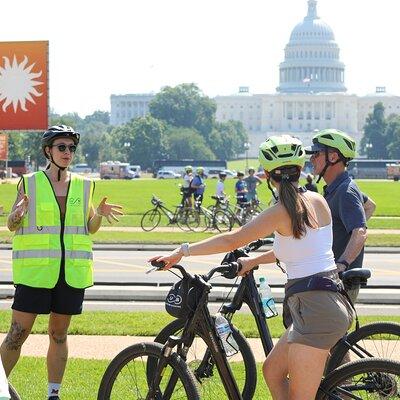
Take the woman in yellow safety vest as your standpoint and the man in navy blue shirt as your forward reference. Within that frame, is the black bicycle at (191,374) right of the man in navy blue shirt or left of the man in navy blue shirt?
right

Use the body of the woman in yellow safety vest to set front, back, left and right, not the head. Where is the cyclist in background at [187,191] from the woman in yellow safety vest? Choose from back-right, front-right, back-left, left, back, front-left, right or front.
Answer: back-left

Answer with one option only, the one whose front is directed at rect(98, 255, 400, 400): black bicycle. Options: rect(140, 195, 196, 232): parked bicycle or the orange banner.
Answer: the orange banner

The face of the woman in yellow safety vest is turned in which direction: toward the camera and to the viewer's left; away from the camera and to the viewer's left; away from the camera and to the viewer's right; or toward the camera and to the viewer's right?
toward the camera and to the viewer's right

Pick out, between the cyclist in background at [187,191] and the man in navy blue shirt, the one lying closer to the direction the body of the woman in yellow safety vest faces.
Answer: the man in navy blue shirt

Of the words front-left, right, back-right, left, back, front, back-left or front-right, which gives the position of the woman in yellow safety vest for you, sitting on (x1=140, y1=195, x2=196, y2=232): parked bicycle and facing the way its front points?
left

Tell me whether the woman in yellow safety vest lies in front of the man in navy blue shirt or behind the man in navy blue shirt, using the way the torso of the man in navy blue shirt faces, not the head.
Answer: in front

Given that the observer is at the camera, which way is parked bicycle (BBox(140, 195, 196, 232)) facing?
facing to the left of the viewer

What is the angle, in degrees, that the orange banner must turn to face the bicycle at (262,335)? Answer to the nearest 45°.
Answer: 0° — it already faces it

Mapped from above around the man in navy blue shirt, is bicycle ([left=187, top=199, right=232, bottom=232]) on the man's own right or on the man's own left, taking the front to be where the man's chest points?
on the man's own right

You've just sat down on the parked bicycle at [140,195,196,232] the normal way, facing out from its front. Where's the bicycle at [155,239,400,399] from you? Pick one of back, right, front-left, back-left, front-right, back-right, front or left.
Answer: left

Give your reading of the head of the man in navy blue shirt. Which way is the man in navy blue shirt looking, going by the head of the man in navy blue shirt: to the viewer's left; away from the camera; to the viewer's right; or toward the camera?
to the viewer's left

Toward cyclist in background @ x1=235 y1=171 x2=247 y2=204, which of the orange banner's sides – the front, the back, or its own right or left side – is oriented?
back

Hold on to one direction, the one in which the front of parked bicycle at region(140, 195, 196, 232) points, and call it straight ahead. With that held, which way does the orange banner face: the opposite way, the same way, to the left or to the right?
to the left

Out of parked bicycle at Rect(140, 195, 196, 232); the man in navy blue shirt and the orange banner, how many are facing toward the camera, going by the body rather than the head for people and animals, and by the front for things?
1

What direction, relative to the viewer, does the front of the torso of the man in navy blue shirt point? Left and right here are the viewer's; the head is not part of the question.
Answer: facing to the left of the viewer
